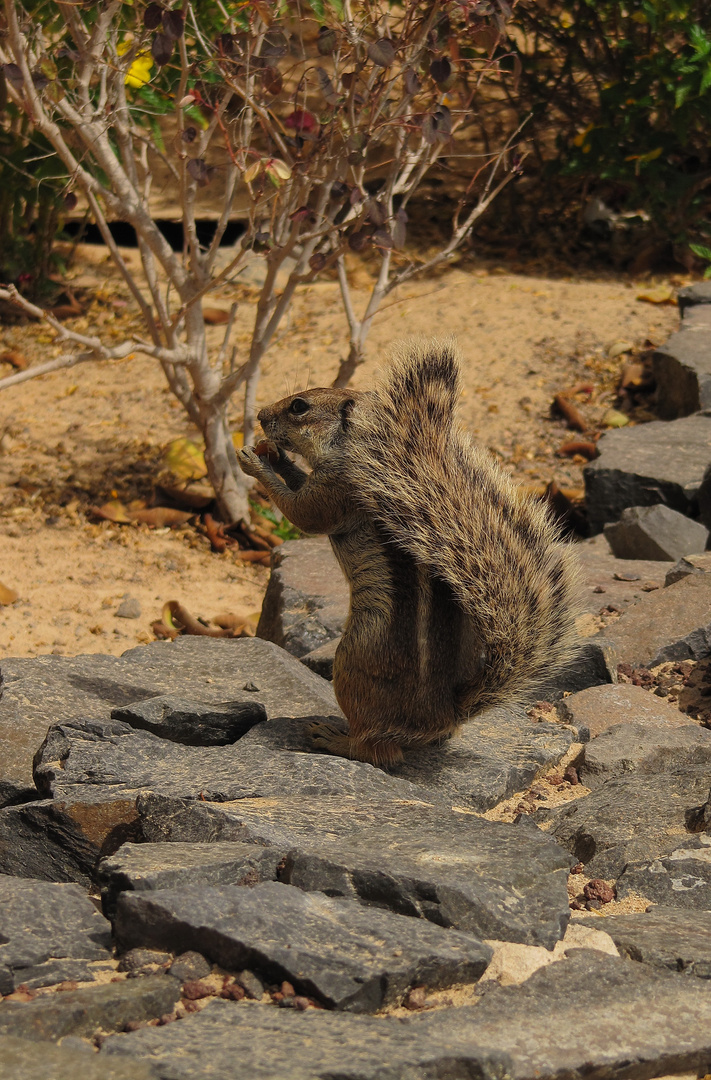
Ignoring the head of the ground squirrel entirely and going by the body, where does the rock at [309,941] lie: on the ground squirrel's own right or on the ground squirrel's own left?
on the ground squirrel's own left

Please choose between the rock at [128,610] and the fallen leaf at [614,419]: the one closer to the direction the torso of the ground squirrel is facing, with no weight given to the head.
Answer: the rock

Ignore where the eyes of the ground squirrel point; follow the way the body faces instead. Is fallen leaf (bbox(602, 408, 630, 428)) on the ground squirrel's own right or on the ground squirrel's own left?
on the ground squirrel's own right

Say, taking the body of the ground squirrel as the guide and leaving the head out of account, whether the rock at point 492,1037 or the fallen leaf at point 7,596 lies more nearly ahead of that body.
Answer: the fallen leaf

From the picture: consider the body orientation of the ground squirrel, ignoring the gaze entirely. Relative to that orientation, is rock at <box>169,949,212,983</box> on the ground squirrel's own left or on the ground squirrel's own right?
on the ground squirrel's own left

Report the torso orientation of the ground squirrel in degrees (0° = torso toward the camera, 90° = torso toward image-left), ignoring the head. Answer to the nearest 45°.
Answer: approximately 90°

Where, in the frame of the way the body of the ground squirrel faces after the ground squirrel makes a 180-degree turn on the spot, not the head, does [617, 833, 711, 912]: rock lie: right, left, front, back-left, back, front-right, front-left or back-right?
front-right

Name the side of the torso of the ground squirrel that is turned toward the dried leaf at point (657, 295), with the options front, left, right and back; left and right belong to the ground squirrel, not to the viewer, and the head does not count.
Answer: right

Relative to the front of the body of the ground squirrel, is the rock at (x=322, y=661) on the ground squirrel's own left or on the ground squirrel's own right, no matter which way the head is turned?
on the ground squirrel's own right

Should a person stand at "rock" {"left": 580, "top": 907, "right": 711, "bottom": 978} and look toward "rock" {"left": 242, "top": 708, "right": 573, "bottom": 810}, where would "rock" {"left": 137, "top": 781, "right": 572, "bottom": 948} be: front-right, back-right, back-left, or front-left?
front-left
